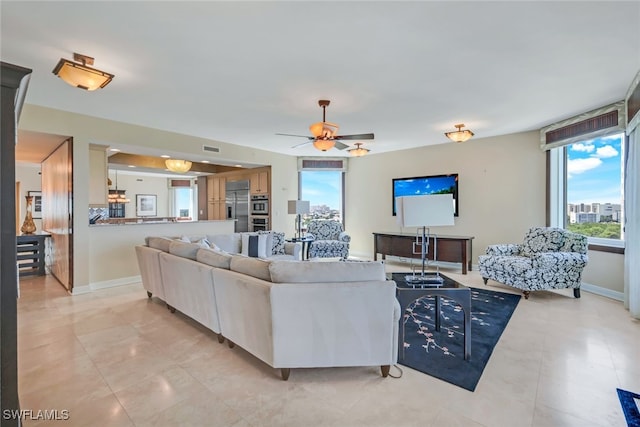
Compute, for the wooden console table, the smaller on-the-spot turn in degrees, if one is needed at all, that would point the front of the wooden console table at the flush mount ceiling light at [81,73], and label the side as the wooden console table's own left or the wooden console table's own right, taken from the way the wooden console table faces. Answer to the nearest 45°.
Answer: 0° — it already faces it

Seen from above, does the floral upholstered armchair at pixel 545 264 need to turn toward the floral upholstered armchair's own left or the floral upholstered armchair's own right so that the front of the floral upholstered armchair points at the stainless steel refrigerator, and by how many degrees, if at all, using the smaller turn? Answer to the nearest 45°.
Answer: approximately 45° to the floral upholstered armchair's own right

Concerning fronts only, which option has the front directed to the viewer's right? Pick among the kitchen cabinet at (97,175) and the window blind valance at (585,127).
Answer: the kitchen cabinet

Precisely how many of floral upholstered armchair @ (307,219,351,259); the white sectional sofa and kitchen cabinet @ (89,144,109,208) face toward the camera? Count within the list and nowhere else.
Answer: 1

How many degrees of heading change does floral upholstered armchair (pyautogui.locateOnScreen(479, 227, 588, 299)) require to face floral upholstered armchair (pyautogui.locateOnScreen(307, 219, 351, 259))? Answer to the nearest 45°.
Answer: approximately 45° to its right

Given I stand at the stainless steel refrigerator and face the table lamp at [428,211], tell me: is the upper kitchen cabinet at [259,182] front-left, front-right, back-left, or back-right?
front-left

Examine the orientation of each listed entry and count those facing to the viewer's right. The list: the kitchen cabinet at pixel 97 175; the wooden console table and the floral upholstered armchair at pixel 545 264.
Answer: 1

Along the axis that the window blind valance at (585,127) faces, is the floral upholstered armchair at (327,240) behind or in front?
in front

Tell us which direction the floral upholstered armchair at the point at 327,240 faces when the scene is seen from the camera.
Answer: facing the viewer

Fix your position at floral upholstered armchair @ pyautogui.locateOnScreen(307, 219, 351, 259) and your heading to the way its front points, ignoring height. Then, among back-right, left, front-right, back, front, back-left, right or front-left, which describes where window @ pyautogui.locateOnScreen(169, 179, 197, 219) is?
back-right

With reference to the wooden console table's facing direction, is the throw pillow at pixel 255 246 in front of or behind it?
in front

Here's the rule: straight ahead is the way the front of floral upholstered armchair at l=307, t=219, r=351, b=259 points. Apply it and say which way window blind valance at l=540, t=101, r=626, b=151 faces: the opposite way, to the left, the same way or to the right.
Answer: to the right

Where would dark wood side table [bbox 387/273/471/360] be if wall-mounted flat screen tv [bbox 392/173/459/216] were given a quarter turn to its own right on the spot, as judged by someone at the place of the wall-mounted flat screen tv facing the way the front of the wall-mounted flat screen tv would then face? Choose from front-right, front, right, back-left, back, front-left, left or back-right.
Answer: back-left

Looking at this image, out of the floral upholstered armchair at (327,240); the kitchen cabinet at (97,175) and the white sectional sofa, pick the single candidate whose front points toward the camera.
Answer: the floral upholstered armchair

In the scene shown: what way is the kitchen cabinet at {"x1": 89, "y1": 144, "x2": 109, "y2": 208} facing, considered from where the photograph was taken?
facing to the right of the viewer

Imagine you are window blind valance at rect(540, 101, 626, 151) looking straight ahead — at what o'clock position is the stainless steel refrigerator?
The stainless steel refrigerator is roughly at 1 o'clock from the window blind valance.

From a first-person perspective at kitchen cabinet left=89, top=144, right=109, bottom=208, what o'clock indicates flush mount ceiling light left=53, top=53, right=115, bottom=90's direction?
The flush mount ceiling light is roughly at 3 o'clock from the kitchen cabinet.
